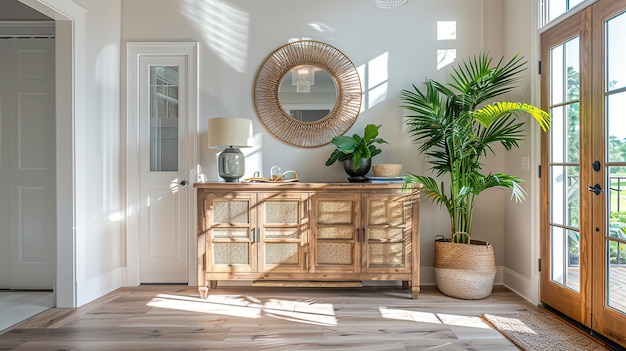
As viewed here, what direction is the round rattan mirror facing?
toward the camera

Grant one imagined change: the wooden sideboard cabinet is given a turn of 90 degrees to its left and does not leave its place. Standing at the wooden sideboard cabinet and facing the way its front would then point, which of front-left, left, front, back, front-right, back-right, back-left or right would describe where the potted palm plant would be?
front

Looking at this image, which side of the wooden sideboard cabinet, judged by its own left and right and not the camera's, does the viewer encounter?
front

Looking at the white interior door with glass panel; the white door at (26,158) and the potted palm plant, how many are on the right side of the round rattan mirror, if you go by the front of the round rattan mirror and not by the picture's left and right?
2

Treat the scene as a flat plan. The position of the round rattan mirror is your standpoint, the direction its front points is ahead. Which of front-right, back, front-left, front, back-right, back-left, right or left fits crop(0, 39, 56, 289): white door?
right

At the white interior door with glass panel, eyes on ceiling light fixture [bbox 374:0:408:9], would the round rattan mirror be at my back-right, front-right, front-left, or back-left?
front-left

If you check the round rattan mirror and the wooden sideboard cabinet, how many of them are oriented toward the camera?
2

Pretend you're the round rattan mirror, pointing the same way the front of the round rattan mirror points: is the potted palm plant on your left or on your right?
on your left

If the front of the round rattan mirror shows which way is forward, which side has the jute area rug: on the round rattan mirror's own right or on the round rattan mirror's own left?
on the round rattan mirror's own left
